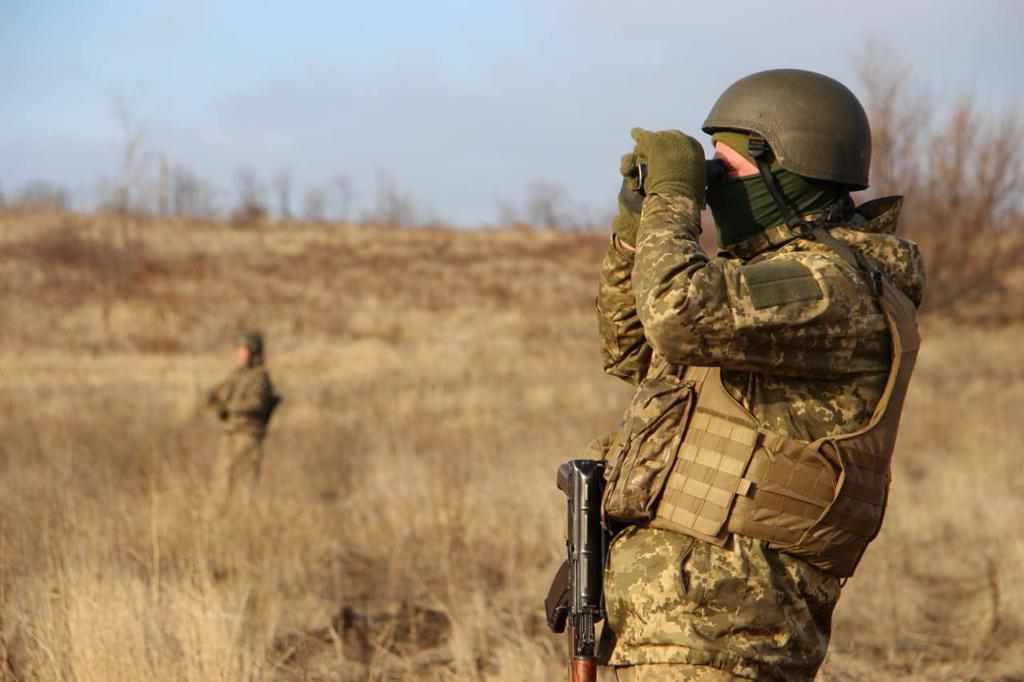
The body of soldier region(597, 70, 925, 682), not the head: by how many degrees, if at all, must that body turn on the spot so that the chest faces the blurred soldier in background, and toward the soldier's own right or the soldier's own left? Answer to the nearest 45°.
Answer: approximately 45° to the soldier's own right

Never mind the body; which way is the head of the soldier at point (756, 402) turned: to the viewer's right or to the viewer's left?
to the viewer's left

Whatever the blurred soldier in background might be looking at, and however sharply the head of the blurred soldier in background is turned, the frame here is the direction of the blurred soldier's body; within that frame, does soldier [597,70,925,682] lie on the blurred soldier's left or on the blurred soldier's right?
on the blurred soldier's left

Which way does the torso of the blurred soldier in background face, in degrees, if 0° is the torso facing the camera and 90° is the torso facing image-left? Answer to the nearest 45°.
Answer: approximately 45°

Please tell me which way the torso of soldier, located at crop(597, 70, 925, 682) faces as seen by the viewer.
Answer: to the viewer's left
